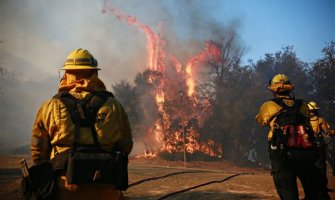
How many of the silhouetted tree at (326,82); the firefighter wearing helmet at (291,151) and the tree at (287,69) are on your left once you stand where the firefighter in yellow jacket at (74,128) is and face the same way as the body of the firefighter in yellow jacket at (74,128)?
0

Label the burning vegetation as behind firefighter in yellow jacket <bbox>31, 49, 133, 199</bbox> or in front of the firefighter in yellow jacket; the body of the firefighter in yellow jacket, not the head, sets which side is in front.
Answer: in front

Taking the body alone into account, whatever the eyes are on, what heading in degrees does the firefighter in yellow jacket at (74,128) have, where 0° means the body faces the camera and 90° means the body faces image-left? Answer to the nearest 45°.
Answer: approximately 180°

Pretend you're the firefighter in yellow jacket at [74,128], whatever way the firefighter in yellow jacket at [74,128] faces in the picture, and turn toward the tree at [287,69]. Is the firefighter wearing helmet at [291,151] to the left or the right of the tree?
right

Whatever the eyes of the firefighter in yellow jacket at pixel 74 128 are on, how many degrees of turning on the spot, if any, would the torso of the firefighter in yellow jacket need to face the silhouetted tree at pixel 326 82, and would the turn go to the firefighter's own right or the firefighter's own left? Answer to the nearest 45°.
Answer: approximately 45° to the firefighter's own right

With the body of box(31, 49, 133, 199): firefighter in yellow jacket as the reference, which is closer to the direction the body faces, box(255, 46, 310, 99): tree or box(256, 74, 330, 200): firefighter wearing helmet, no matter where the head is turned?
the tree

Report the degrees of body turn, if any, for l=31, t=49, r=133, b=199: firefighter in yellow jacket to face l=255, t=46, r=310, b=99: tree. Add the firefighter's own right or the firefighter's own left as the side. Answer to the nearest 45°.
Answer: approximately 45° to the firefighter's own right

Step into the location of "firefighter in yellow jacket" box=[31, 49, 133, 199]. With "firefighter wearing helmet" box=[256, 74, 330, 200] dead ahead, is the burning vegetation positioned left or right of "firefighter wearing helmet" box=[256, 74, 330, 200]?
left

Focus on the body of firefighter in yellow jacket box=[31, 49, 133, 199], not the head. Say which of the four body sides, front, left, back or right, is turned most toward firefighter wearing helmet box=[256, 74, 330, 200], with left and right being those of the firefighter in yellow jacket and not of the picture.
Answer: right
